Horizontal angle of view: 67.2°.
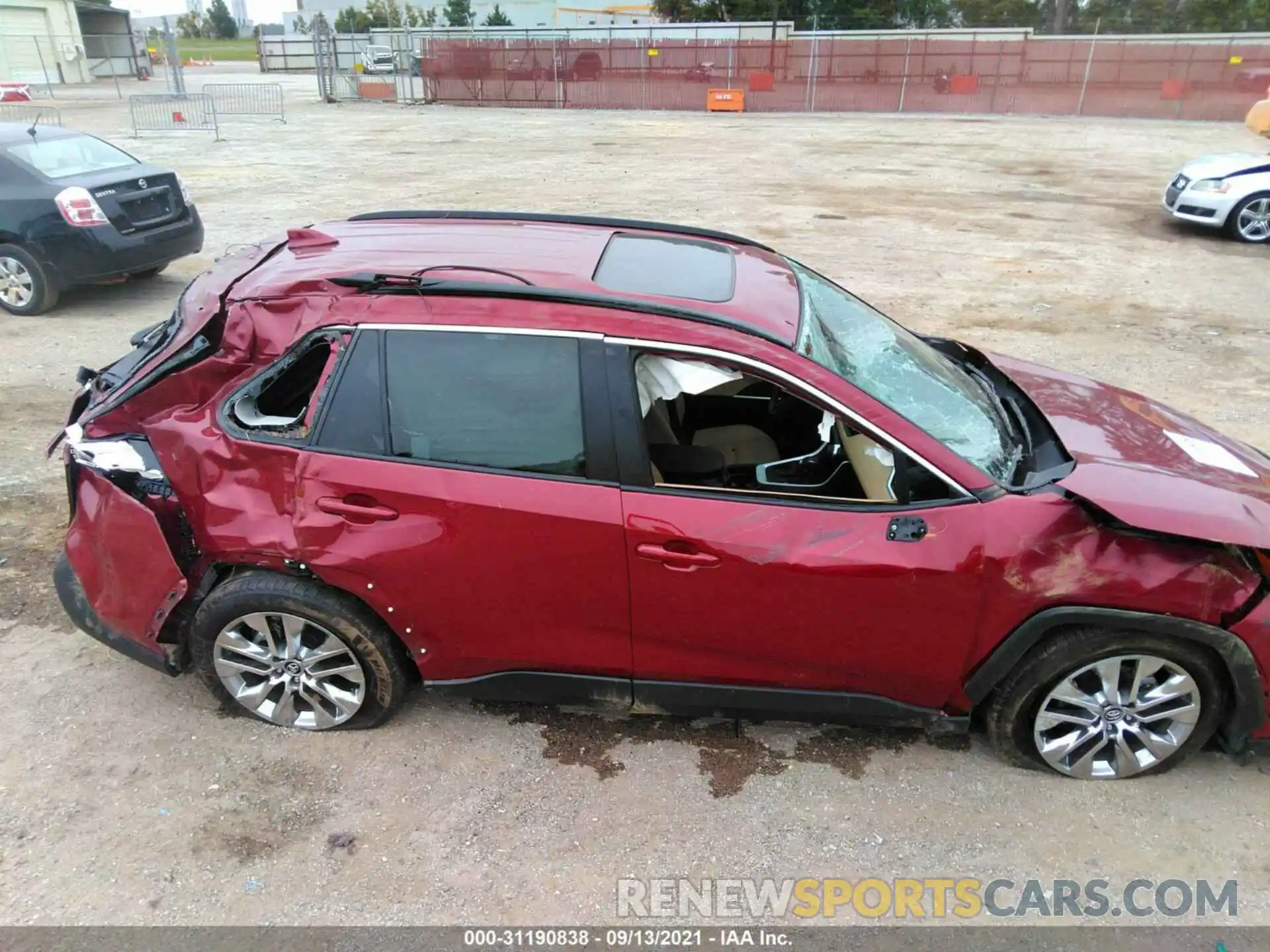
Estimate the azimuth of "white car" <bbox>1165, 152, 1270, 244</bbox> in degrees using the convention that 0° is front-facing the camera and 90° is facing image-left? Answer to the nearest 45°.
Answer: approximately 45°

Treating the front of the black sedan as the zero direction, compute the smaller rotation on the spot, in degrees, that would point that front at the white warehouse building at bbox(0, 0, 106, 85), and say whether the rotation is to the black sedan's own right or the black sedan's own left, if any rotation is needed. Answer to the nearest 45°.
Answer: approximately 45° to the black sedan's own right

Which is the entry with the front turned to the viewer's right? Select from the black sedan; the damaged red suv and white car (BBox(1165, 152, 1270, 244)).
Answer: the damaged red suv

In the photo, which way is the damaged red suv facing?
to the viewer's right

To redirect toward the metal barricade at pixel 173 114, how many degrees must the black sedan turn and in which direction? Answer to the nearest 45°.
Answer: approximately 45° to its right

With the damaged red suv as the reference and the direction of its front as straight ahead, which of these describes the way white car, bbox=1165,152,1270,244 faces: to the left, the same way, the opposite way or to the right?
the opposite way

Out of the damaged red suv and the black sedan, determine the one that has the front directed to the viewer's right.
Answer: the damaged red suv

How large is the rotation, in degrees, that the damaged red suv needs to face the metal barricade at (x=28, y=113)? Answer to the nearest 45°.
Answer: approximately 135° to its left

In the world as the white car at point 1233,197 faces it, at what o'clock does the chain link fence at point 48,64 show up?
The chain link fence is roughly at 2 o'clock from the white car.

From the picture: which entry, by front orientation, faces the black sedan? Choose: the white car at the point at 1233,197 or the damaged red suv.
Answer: the white car

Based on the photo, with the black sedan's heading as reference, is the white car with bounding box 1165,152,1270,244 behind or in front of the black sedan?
behind

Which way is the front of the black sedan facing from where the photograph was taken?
facing away from the viewer and to the left of the viewer
